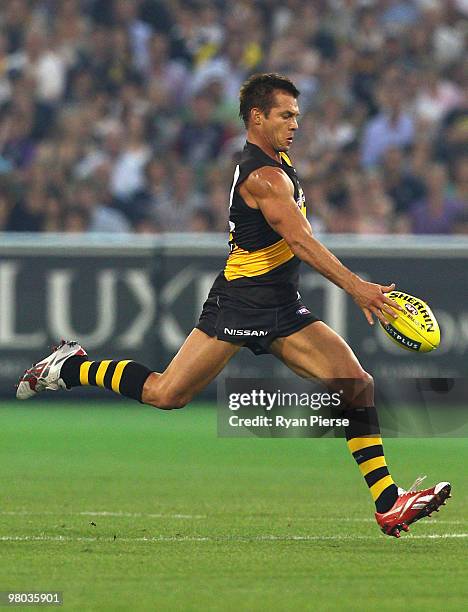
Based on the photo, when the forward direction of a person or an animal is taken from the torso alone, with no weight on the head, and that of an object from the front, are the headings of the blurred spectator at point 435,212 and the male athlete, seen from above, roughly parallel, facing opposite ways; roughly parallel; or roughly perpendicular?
roughly perpendicular

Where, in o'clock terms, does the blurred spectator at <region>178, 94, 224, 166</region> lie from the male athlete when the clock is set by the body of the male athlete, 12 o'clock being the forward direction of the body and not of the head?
The blurred spectator is roughly at 9 o'clock from the male athlete.

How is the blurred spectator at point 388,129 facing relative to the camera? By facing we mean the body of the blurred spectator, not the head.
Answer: toward the camera

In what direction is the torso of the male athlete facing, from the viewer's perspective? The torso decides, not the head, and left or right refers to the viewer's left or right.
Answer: facing to the right of the viewer

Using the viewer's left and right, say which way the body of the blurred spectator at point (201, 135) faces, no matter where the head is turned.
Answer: facing the viewer

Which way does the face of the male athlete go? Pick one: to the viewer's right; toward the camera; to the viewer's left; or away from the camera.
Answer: to the viewer's right

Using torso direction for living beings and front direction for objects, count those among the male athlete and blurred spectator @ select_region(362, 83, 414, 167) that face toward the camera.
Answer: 1

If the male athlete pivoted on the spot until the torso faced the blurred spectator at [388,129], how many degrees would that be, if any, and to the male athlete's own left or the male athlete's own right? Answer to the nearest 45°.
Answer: approximately 90° to the male athlete's own left

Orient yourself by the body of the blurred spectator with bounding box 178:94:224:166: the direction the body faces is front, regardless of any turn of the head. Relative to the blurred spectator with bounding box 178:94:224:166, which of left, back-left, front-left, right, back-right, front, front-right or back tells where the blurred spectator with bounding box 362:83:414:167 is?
left

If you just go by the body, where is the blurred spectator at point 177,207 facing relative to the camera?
toward the camera

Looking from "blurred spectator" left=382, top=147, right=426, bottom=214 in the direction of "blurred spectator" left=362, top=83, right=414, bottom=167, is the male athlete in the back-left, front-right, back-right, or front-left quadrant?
back-left

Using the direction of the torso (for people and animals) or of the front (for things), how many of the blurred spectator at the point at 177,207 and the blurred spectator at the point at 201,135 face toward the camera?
2
